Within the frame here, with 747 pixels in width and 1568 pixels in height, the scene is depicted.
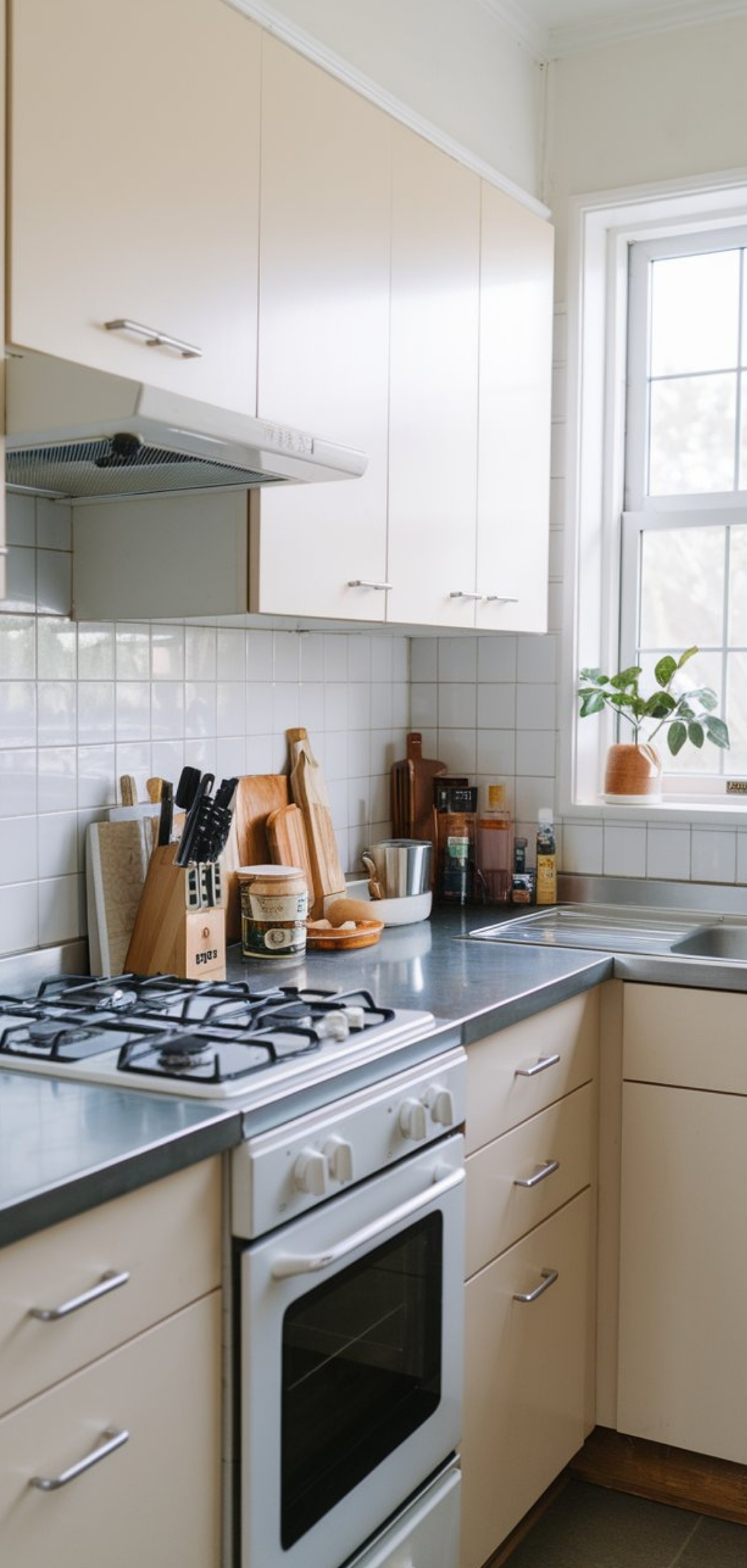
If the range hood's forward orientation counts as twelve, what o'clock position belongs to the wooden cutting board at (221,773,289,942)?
The wooden cutting board is roughly at 8 o'clock from the range hood.

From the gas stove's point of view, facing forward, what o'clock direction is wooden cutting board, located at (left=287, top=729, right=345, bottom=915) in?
The wooden cutting board is roughly at 8 o'clock from the gas stove.

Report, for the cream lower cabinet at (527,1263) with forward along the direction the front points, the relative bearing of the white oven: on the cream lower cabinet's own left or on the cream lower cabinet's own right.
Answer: on the cream lower cabinet's own right

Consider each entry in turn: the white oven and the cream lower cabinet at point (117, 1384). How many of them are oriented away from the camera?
0

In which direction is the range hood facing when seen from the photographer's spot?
facing the viewer and to the right of the viewer

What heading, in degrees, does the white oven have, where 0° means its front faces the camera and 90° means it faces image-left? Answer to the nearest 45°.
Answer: approximately 315°

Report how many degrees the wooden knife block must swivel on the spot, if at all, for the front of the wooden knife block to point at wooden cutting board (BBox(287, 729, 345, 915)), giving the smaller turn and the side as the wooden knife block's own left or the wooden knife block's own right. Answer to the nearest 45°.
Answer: approximately 90° to the wooden knife block's own left

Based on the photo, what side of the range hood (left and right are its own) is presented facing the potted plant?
left
